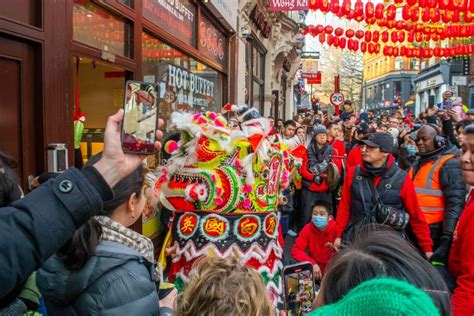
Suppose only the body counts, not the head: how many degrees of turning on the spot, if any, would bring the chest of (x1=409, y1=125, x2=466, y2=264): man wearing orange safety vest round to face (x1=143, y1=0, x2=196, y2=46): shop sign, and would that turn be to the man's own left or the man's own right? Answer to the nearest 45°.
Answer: approximately 45° to the man's own right

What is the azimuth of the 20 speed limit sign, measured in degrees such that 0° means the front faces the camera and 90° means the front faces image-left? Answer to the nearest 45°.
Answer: approximately 0°

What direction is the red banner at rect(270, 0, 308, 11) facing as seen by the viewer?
toward the camera

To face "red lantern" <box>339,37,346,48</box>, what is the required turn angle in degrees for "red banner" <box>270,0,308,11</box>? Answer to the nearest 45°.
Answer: approximately 180°

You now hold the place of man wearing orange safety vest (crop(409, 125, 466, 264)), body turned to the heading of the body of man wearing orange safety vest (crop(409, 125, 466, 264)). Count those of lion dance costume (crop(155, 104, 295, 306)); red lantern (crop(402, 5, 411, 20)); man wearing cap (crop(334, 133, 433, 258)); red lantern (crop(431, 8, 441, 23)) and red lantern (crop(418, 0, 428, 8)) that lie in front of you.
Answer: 2

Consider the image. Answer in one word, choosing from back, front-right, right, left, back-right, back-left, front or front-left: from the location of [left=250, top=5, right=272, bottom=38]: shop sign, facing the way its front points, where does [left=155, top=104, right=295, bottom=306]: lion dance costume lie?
front-right

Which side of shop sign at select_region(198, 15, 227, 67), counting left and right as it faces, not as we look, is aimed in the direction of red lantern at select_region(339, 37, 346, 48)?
left

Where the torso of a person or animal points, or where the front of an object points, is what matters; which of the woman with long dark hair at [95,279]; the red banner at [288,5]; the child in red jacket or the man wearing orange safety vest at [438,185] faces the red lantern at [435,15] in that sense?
the woman with long dark hair

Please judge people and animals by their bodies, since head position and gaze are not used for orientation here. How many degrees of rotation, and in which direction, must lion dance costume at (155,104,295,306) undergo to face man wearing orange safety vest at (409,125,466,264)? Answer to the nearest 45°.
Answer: approximately 180°

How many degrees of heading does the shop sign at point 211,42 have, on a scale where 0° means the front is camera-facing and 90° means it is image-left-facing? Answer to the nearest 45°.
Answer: approximately 315°
